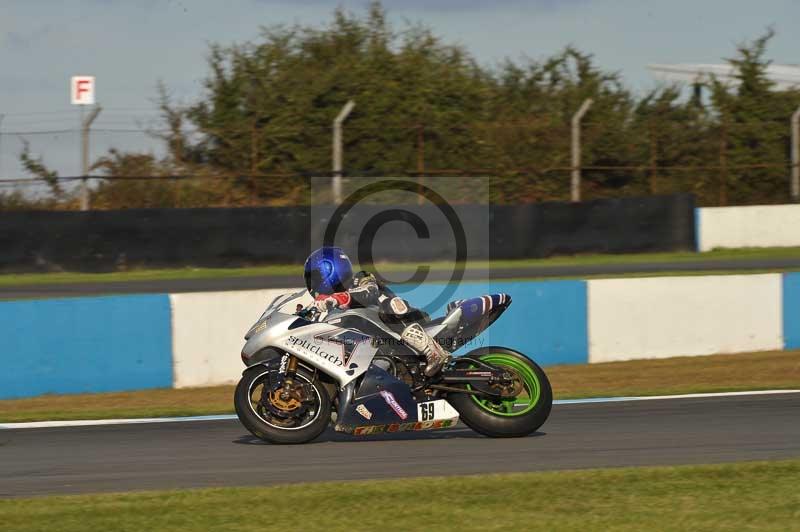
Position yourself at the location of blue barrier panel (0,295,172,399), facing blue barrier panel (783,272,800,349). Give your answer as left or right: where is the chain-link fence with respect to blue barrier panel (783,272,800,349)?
left

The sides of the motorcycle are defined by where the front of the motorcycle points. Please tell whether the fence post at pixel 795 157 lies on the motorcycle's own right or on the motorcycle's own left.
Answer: on the motorcycle's own right

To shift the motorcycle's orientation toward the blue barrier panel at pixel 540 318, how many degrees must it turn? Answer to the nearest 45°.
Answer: approximately 90° to its right

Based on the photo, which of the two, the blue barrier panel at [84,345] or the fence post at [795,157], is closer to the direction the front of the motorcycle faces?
the blue barrier panel

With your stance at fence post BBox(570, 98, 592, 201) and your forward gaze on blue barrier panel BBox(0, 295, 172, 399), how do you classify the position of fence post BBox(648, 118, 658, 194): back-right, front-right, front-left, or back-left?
back-left

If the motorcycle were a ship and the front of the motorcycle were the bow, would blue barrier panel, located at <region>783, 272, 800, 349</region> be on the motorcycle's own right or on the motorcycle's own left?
on the motorcycle's own right

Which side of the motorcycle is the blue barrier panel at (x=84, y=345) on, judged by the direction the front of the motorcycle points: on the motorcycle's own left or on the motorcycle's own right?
on the motorcycle's own right

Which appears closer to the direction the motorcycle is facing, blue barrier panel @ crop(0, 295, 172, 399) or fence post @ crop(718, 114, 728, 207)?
the blue barrier panel

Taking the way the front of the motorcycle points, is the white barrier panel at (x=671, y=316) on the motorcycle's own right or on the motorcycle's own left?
on the motorcycle's own right

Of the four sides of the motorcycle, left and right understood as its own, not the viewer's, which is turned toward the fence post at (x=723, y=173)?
right

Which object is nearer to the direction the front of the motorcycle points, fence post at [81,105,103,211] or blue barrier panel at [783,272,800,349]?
the fence post

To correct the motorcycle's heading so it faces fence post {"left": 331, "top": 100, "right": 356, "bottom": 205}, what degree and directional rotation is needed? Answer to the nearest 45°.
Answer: approximately 90° to its right

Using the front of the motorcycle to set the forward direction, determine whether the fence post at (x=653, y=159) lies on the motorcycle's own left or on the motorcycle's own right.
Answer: on the motorcycle's own right

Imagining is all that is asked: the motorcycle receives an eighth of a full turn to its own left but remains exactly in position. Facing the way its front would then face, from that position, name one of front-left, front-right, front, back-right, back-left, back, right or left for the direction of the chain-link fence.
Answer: back-right

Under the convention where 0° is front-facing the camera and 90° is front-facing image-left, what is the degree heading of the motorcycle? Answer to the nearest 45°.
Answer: approximately 90°
